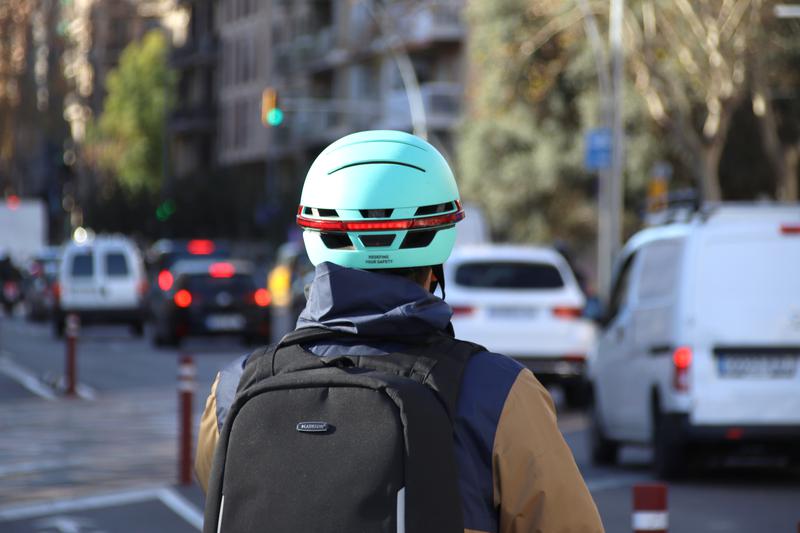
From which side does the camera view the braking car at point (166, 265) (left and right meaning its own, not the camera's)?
back

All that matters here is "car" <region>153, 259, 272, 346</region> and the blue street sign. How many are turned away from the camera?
1

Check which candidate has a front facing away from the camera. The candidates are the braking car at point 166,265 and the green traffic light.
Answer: the braking car

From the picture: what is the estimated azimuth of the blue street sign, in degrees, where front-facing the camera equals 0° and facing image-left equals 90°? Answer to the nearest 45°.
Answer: approximately 0°

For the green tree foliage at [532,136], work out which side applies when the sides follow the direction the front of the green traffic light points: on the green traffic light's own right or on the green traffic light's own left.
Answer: on the green traffic light's own left

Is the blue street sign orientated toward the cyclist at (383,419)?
yes

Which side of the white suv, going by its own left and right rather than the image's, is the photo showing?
back

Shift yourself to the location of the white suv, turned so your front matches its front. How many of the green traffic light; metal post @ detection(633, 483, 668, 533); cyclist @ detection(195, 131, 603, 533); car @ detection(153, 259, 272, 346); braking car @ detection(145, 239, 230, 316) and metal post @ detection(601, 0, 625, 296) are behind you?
2

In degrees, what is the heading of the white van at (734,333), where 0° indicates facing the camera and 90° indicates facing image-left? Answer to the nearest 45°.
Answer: approximately 135°

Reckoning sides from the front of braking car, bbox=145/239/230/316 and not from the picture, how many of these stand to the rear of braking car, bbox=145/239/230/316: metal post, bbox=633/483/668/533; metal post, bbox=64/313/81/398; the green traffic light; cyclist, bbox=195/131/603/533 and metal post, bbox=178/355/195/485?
4

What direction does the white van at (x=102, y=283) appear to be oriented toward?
away from the camera

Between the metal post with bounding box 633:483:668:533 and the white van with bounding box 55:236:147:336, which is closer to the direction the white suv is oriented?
the white van

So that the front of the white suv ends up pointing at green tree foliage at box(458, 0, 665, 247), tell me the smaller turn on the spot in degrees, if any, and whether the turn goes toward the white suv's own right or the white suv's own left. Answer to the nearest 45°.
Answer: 0° — it already faces it

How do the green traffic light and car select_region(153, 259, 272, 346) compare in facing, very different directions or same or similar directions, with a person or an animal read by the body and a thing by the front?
very different directions
